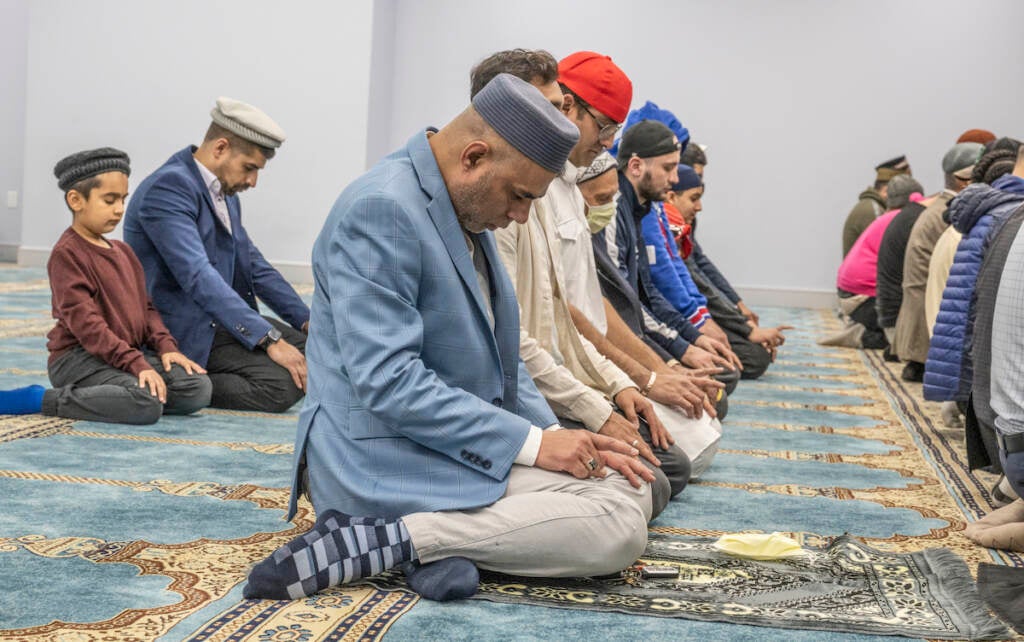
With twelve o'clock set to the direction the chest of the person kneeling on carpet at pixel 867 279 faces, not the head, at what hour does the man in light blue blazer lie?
The man in light blue blazer is roughly at 3 o'clock from the person kneeling on carpet.

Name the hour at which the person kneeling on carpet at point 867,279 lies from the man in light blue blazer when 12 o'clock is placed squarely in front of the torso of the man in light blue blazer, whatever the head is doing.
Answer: The person kneeling on carpet is roughly at 10 o'clock from the man in light blue blazer.

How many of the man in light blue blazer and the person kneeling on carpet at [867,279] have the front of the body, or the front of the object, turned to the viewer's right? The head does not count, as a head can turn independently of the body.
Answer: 2

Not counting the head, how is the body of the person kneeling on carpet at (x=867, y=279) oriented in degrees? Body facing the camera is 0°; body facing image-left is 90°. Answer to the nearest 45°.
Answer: approximately 270°

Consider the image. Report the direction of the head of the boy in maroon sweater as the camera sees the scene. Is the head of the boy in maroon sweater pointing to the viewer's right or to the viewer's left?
to the viewer's right

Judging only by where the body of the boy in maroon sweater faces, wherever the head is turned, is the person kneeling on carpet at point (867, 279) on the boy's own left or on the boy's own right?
on the boy's own left

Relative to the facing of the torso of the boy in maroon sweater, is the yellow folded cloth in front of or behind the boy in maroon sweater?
in front

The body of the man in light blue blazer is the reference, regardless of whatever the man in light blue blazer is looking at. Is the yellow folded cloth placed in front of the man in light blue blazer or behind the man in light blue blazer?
in front

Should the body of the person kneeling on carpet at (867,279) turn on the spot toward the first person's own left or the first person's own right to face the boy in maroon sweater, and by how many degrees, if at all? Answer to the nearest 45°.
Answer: approximately 135° to the first person's own right

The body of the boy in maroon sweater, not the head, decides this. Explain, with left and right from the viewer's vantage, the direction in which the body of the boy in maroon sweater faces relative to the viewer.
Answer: facing the viewer and to the right of the viewer

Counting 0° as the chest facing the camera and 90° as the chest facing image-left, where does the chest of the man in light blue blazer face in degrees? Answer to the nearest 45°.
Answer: approximately 270°

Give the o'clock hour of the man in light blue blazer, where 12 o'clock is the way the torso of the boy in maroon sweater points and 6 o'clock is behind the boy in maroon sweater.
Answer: The man in light blue blazer is roughly at 1 o'clock from the boy in maroon sweater.
